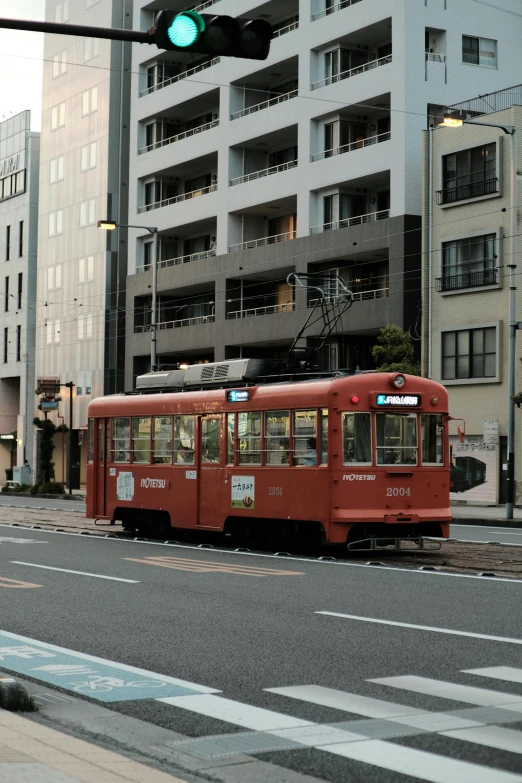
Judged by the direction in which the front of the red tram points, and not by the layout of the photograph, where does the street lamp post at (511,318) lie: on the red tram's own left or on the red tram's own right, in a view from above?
on the red tram's own left

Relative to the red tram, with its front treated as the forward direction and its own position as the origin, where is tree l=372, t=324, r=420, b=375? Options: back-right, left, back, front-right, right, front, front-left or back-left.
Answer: back-left

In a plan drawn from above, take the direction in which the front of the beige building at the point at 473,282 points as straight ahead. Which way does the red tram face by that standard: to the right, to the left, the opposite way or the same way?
to the left

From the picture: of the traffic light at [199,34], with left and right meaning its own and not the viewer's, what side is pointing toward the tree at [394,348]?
back

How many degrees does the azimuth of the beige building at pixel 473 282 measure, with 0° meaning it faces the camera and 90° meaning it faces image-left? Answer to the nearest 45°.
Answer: approximately 45°

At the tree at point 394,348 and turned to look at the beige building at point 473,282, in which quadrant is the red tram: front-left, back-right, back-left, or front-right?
back-right

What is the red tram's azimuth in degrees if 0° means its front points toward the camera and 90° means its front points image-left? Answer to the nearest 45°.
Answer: approximately 315°

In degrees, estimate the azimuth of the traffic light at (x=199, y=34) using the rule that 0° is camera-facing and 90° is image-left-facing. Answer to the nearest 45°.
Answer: approximately 0°

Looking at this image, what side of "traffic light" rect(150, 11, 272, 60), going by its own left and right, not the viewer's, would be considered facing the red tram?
back
